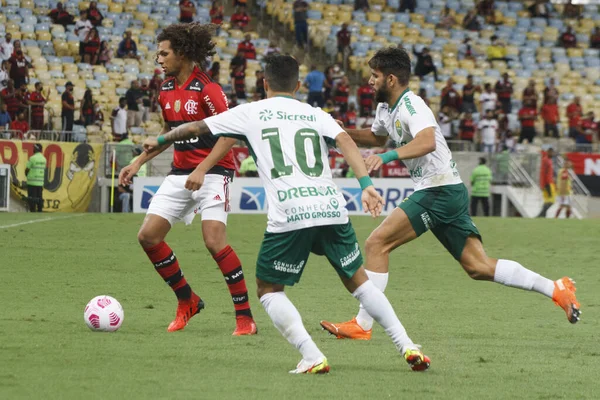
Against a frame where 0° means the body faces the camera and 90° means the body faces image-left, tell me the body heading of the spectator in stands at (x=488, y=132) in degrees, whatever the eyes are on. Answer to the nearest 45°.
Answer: approximately 0°

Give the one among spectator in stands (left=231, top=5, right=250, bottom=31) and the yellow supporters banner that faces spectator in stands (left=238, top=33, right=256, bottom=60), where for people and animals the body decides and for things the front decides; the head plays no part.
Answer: spectator in stands (left=231, top=5, right=250, bottom=31)

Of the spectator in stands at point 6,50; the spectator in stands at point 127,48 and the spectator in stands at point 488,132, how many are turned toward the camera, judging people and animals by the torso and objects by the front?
3

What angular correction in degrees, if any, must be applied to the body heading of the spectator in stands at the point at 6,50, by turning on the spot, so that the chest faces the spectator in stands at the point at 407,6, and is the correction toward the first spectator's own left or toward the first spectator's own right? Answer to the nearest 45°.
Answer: approximately 135° to the first spectator's own left

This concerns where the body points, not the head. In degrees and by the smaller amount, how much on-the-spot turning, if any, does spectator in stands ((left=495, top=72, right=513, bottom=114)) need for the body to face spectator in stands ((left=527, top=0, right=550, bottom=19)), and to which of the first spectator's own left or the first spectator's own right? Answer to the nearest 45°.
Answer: approximately 180°

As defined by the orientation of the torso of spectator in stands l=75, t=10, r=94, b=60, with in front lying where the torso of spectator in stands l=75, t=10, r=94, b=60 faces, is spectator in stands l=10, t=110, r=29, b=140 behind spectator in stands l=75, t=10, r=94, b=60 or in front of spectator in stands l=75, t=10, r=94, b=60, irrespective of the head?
in front

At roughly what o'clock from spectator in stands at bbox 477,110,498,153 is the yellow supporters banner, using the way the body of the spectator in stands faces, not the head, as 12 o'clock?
The yellow supporters banner is roughly at 2 o'clock from the spectator in stands.

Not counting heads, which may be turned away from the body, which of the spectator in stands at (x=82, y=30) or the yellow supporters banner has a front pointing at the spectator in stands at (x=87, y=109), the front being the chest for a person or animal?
the spectator in stands at (x=82, y=30)

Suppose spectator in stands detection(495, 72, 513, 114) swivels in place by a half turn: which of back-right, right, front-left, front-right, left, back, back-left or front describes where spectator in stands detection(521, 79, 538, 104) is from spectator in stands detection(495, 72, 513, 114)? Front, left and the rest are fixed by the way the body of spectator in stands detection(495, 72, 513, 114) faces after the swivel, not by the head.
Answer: back-right

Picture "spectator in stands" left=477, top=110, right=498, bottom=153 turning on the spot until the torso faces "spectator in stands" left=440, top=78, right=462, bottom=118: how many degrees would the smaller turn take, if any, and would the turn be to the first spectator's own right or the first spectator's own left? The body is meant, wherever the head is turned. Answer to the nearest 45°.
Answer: approximately 135° to the first spectator's own right
